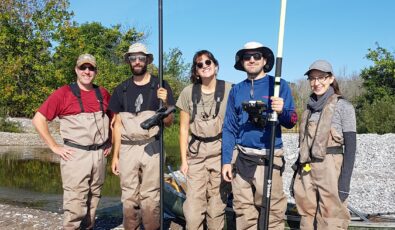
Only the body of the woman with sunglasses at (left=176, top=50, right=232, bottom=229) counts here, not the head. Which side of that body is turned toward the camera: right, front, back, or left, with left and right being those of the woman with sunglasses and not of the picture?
front

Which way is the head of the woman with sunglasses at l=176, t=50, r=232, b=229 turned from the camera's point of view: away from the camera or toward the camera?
toward the camera

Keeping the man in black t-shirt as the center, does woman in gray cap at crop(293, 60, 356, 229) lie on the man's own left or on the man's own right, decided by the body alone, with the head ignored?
on the man's own left

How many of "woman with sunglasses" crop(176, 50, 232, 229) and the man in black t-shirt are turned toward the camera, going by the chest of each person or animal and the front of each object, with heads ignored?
2

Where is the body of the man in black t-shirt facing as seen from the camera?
toward the camera

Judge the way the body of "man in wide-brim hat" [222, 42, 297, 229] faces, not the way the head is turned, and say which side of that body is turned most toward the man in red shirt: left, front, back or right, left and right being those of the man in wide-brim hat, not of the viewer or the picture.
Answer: right

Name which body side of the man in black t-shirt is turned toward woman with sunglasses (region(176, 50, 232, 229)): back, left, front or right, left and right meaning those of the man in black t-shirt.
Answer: left

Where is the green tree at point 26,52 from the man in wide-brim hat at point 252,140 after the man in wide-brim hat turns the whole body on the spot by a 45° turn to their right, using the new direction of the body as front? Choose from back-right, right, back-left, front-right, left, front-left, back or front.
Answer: right

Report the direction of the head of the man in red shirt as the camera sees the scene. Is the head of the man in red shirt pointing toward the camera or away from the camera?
toward the camera

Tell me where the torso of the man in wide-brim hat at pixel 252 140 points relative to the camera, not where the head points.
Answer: toward the camera

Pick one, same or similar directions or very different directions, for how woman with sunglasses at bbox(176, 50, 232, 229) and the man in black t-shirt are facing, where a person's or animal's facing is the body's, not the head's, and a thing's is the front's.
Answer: same or similar directions

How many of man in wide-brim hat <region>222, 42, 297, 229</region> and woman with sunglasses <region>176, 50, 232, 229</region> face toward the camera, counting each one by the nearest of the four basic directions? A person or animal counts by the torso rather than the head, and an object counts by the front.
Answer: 2
